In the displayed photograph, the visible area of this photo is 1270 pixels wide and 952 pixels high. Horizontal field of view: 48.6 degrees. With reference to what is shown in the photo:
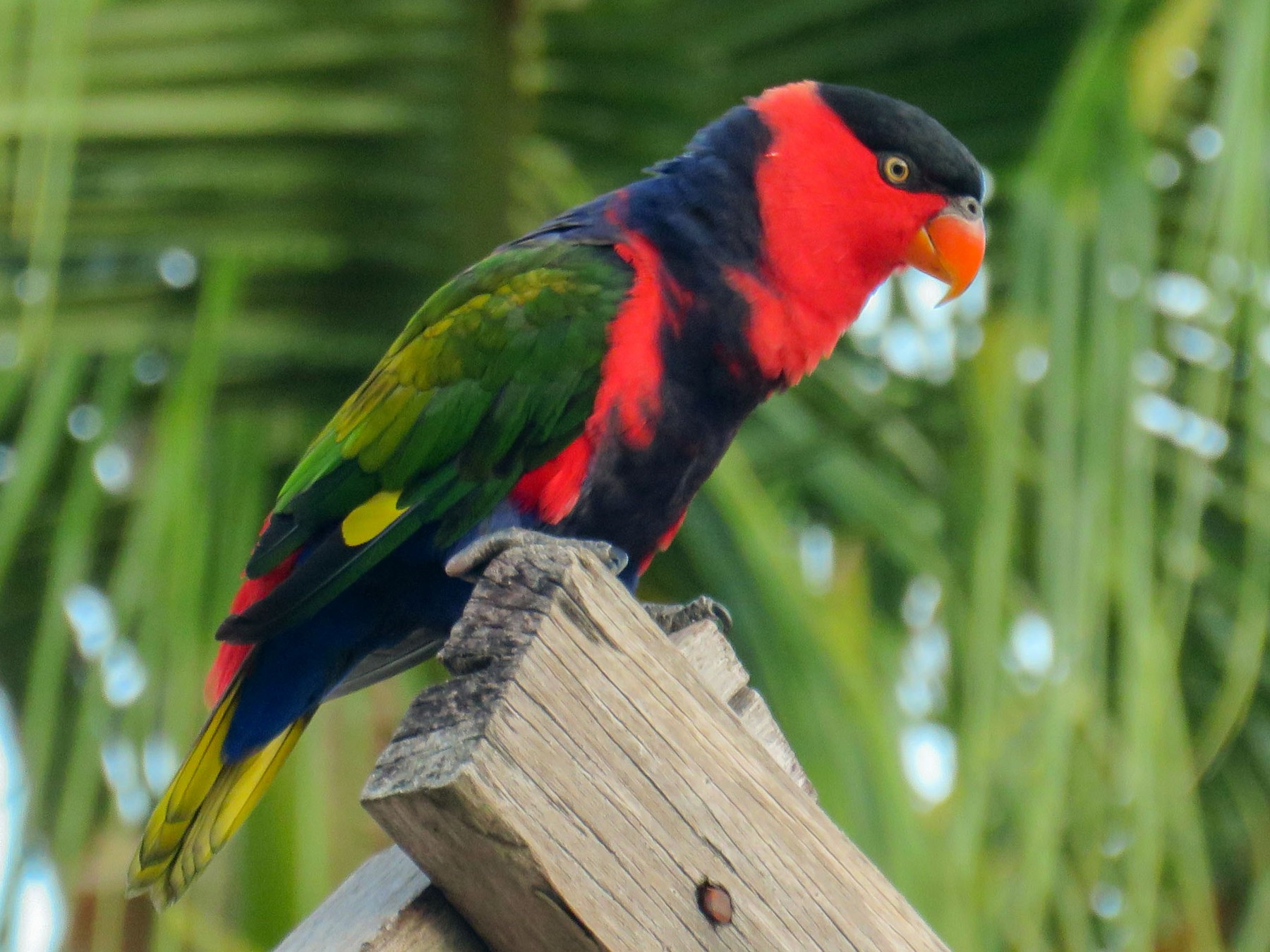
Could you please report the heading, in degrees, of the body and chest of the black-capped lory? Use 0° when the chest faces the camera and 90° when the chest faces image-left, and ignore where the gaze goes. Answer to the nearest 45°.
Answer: approximately 270°
